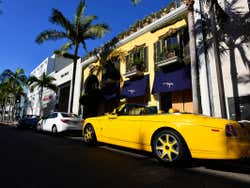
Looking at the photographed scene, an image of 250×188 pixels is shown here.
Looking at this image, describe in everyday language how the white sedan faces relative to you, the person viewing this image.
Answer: facing away from the viewer and to the left of the viewer

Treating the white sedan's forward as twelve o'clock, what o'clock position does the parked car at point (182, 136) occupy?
The parked car is roughly at 7 o'clock from the white sedan.

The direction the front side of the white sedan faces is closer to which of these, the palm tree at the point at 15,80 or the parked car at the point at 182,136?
the palm tree

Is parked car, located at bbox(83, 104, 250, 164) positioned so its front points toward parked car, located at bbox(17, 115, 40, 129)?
yes

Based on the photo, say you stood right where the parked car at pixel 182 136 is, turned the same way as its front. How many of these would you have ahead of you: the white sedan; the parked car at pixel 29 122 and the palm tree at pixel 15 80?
3

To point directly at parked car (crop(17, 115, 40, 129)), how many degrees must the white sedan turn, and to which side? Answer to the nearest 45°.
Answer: approximately 45° to its right

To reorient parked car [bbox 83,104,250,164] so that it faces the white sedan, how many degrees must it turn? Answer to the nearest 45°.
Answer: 0° — it already faces it

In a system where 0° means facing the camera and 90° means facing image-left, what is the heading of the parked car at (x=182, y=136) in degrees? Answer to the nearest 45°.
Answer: approximately 135°
